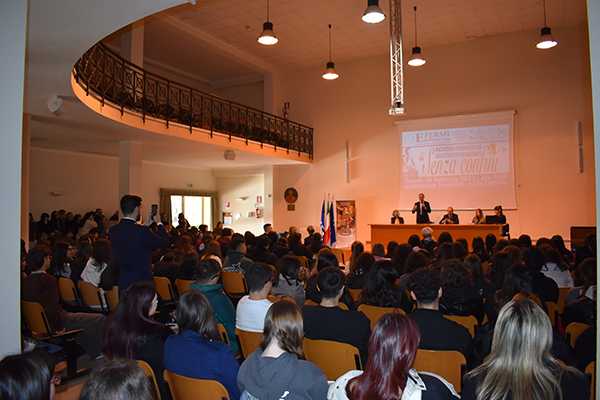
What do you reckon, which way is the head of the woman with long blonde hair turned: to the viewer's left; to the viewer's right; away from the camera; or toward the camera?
away from the camera

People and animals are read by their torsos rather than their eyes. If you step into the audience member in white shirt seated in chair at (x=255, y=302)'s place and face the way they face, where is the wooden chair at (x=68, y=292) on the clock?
The wooden chair is roughly at 9 o'clock from the audience member in white shirt seated in chair.

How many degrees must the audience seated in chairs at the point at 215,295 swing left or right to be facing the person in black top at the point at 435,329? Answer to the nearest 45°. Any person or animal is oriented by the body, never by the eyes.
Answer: approximately 90° to their right

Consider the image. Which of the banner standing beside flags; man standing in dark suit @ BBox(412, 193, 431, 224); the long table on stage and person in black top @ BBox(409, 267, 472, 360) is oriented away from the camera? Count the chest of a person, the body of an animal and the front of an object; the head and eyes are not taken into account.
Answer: the person in black top

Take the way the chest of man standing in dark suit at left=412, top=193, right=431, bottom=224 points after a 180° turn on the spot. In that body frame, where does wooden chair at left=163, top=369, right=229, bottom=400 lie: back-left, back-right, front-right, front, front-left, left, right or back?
back

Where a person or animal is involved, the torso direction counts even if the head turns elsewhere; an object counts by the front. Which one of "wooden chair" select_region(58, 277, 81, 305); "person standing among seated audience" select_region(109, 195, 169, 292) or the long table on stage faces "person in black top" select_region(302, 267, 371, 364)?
the long table on stage

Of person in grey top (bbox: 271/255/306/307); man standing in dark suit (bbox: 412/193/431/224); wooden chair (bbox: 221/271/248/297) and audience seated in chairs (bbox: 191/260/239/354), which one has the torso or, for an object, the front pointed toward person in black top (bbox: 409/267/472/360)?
the man standing in dark suit

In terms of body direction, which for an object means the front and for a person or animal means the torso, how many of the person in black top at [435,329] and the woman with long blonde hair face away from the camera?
2

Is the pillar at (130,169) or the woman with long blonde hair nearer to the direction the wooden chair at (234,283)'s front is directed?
the pillar

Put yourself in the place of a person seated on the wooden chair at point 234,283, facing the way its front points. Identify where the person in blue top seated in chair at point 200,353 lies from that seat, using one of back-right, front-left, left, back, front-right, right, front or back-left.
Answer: back-right

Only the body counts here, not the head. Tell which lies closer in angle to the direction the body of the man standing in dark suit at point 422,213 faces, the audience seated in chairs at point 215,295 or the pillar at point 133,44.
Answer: the audience seated in chairs

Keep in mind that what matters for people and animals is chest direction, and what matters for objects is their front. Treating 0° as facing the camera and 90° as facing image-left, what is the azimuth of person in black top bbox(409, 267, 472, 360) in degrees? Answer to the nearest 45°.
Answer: approximately 180°

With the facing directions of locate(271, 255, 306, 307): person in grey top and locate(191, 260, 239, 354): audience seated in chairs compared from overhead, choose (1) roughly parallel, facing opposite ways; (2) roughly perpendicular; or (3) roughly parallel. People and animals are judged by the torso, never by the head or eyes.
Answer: roughly parallel

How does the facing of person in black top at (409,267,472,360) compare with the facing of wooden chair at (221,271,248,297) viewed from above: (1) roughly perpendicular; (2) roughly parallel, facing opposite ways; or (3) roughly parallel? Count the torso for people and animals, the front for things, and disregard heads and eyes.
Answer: roughly parallel

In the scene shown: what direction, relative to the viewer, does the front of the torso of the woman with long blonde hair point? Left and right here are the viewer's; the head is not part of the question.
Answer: facing away from the viewer

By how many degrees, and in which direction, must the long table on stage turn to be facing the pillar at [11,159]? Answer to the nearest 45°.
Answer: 0° — it already faces it

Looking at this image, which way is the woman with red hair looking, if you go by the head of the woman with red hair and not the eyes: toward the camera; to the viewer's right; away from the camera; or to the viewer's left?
away from the camera

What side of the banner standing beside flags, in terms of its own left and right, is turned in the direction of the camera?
front

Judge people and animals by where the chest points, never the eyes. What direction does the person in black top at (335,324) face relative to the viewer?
away from the camera

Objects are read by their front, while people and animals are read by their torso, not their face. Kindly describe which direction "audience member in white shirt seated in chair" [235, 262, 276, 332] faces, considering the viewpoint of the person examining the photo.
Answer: facing away from the viewer and to the right of the viewer

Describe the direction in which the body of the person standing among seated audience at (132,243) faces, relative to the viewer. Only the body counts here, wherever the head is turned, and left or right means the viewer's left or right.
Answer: facing away from the viewer and to the right of the viewer

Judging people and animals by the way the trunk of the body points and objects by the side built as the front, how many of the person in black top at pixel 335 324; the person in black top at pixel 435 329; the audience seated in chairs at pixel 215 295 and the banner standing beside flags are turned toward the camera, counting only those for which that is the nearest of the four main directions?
1

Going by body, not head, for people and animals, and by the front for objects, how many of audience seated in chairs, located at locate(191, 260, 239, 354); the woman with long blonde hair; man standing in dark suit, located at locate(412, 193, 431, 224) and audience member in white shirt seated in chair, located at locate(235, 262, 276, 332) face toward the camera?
1

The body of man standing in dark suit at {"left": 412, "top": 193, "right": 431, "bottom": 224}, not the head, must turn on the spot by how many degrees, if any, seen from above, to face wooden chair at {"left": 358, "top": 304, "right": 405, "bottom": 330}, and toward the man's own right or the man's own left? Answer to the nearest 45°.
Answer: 0° — they already face it
